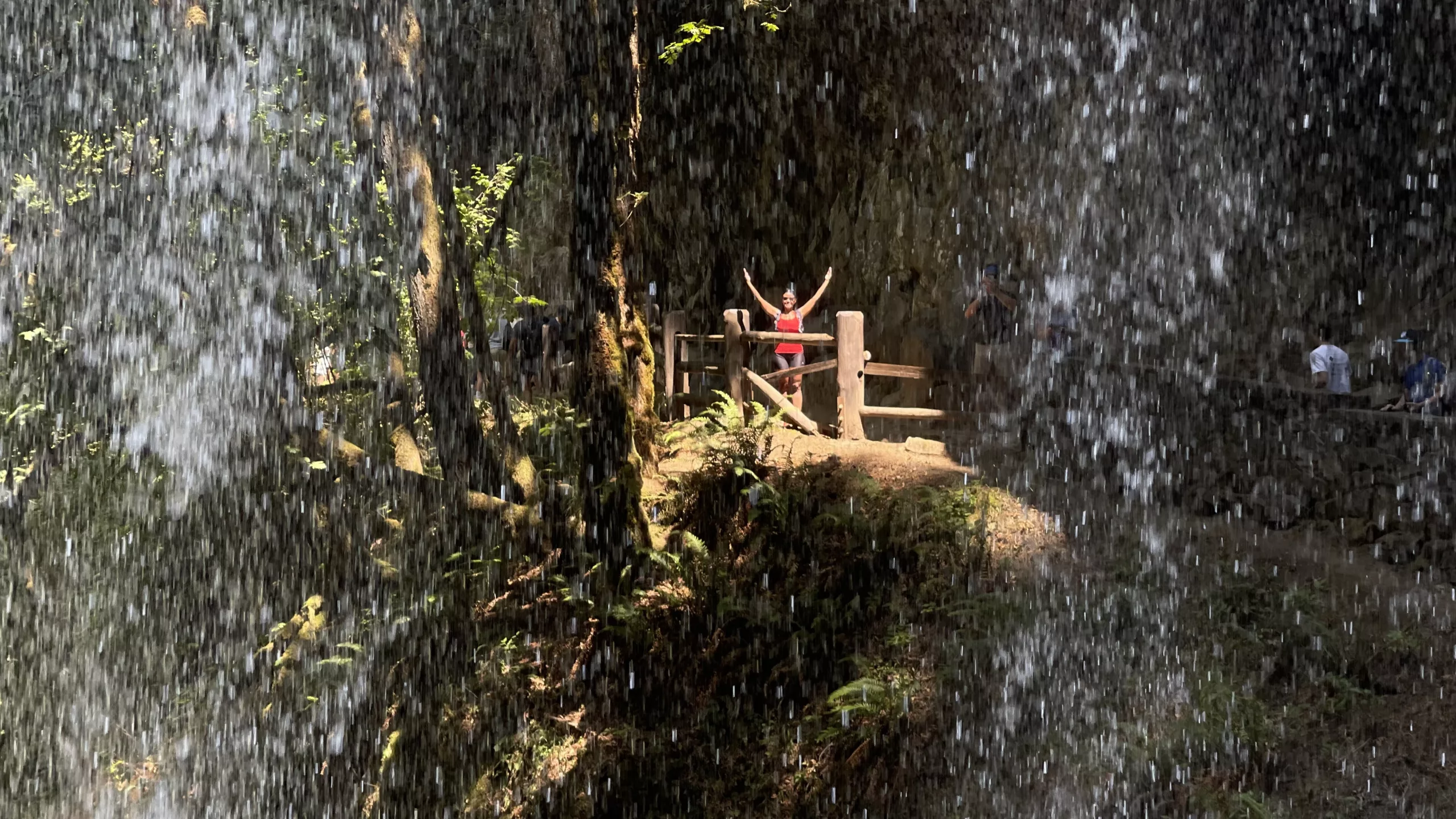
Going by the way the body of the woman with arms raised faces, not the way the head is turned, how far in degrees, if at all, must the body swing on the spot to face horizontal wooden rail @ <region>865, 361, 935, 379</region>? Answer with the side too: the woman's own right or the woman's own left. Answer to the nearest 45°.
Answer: approximately 45° to the woman's own left

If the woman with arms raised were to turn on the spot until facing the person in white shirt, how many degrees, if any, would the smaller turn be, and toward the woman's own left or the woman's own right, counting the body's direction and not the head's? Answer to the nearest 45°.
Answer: approximately 45° to the woman's own left

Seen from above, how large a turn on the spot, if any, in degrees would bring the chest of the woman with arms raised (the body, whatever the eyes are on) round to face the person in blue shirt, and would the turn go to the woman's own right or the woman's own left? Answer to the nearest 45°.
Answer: approximately 45° to the woman's own left

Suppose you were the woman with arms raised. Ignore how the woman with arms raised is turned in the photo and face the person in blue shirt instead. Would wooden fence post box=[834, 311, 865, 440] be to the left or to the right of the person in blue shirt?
right

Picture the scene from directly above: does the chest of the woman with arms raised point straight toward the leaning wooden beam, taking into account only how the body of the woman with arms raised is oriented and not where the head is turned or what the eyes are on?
yes

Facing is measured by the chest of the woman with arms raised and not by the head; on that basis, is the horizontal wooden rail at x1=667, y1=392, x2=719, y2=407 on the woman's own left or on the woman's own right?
on the woman's own right

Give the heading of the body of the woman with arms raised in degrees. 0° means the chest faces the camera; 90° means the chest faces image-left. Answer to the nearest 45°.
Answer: approximately 0°
